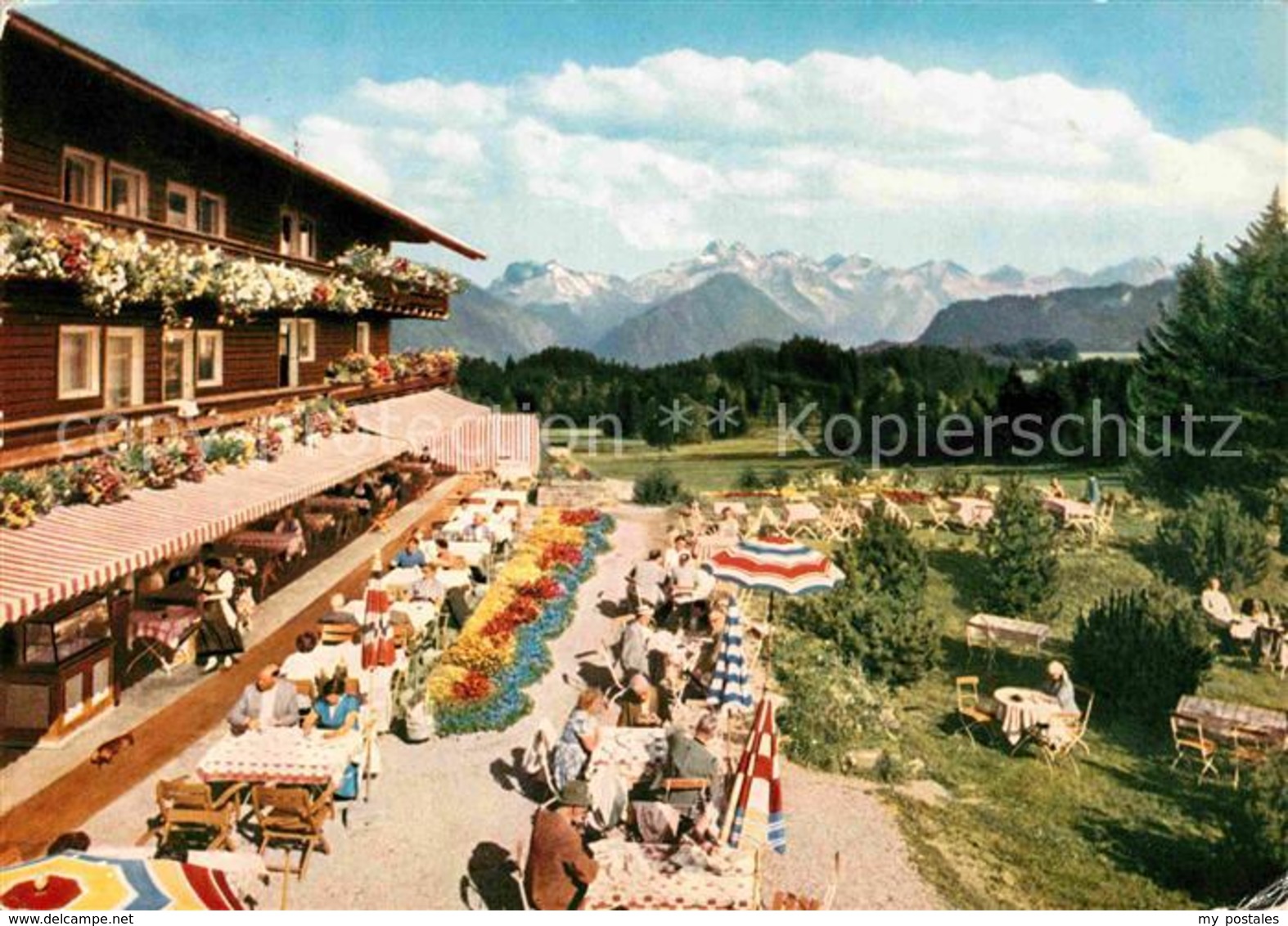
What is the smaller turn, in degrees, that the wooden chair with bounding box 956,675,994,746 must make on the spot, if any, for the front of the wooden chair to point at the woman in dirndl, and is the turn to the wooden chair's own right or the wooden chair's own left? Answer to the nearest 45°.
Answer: approximately 135° to the wooden chair's own right

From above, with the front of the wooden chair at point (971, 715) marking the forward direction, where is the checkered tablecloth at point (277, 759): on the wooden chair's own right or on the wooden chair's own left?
on the wooden chair's own right

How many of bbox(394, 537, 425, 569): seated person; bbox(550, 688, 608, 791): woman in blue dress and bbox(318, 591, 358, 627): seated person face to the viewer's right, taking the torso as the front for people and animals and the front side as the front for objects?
1

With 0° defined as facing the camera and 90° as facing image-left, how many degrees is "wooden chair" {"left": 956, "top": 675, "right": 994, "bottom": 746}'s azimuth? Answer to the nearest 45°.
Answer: approximately 315°

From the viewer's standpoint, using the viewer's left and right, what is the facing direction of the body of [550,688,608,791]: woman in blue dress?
facing to the right of the viewer

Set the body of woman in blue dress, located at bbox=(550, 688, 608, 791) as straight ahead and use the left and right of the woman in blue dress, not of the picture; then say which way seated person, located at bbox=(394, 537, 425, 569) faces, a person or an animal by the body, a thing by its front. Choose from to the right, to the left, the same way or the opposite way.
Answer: to the right

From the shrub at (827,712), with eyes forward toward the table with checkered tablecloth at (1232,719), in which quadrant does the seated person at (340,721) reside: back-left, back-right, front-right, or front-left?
back-right

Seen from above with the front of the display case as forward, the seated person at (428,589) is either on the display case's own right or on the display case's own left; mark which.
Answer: on the display case's own left
